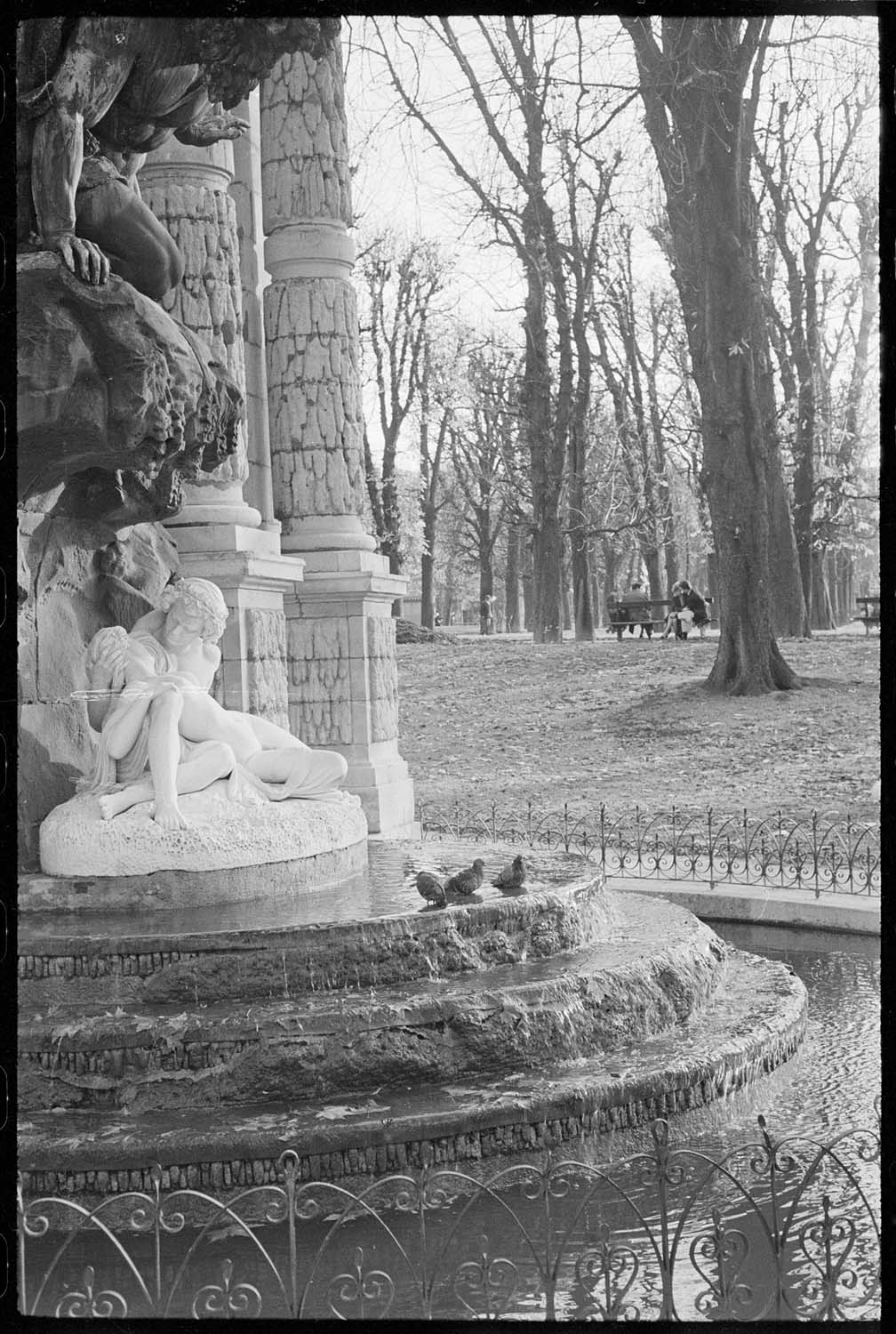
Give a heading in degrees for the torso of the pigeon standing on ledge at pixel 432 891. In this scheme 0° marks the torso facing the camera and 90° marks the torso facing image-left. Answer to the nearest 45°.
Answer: approximately 90°

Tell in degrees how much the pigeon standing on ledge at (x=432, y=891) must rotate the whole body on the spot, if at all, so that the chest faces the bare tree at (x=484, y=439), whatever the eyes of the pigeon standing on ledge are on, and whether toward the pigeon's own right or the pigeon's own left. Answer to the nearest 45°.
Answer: approximately 90° to the pigeon's own right

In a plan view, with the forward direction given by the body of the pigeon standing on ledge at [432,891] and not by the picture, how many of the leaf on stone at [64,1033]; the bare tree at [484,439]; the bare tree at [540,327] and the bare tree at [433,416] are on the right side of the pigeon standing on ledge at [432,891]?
3

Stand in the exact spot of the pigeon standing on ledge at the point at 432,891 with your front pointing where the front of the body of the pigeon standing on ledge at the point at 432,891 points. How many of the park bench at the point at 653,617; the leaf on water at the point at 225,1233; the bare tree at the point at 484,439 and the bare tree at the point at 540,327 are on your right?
3

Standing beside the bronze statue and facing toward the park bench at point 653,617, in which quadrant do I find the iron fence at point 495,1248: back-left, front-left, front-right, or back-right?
back-right

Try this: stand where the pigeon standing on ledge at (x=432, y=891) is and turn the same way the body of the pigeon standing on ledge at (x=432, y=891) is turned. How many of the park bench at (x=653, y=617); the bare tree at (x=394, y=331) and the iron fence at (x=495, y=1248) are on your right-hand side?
2

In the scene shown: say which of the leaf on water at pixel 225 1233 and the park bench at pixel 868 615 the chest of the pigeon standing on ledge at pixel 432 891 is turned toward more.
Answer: the leaf on water

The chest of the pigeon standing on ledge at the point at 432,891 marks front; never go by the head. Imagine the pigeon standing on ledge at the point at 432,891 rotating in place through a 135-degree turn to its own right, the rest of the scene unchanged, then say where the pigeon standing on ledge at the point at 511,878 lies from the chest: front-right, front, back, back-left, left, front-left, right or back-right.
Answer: front

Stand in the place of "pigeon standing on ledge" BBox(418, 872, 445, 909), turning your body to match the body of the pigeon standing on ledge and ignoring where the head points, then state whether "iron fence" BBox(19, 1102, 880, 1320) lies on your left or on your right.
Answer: on your left
